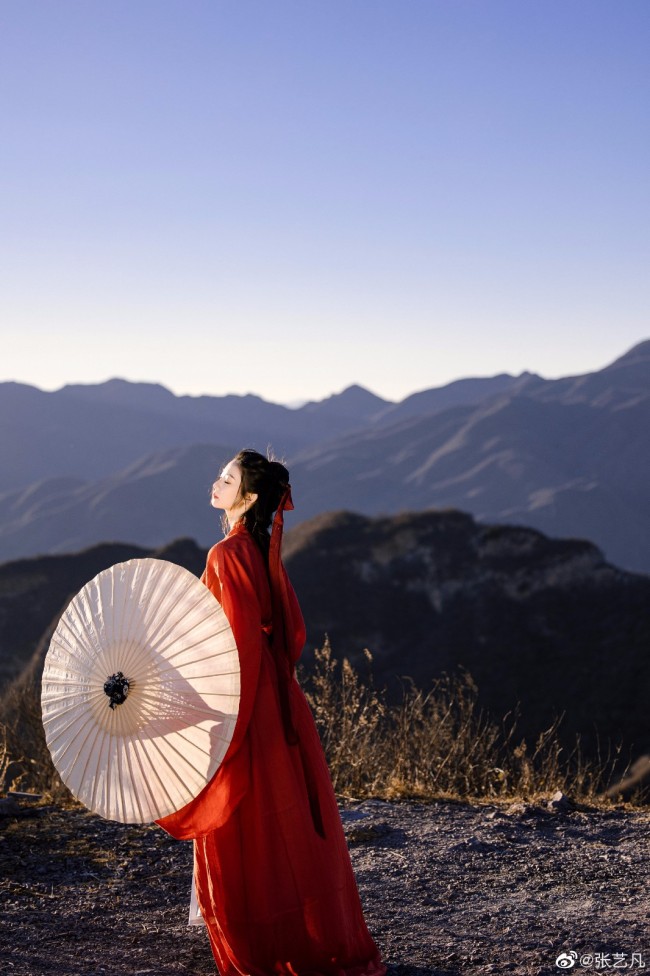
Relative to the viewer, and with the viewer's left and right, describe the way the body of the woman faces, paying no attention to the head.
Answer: facing to the left of the viewer

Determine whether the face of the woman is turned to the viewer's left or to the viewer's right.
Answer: to the viewer's left
